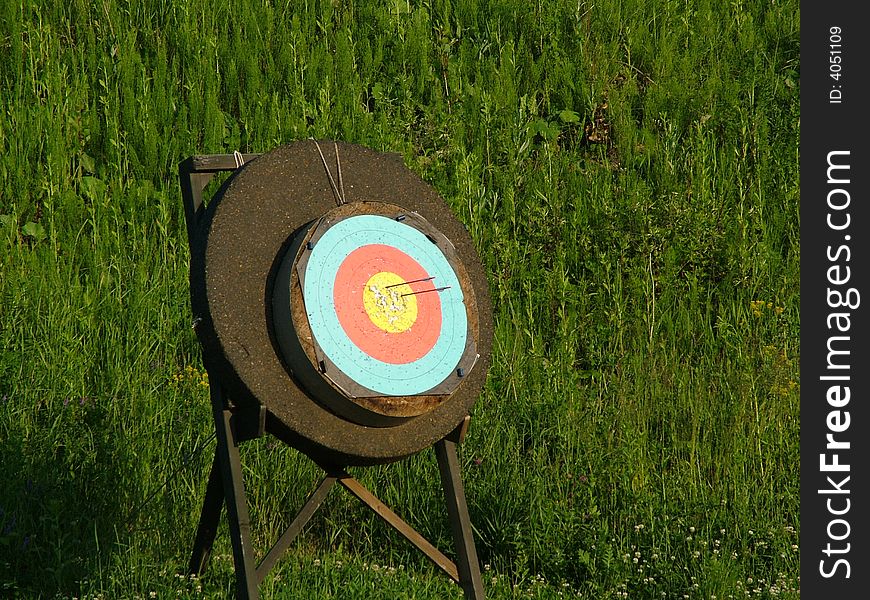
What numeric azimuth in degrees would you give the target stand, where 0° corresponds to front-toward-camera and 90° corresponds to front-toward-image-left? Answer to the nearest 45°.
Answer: approximately 315°
